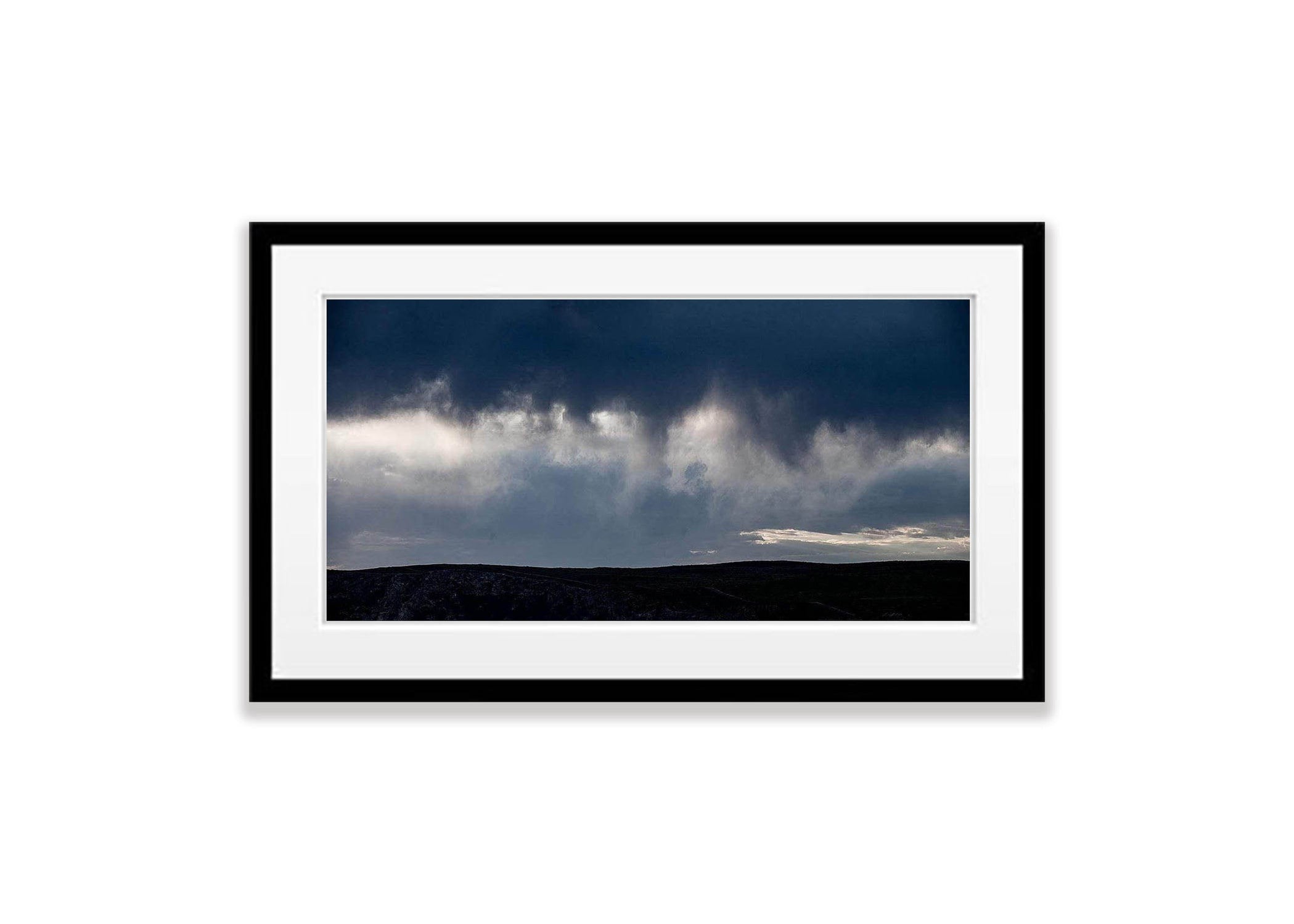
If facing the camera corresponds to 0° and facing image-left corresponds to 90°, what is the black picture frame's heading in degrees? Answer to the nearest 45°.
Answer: approximately 0°
